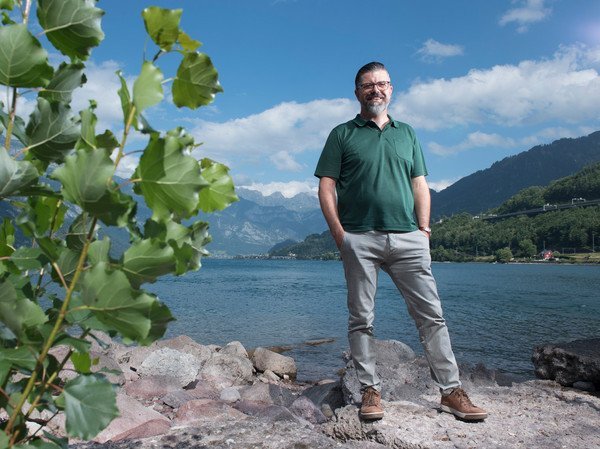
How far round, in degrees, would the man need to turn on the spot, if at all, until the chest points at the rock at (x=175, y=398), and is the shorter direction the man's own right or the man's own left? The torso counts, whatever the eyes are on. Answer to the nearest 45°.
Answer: approximately 135° to the man's own right

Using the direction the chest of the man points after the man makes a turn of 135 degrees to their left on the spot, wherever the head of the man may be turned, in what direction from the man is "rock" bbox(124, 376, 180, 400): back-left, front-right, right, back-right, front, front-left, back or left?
left

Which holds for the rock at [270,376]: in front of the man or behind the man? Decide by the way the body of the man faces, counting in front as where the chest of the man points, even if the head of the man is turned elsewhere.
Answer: behind

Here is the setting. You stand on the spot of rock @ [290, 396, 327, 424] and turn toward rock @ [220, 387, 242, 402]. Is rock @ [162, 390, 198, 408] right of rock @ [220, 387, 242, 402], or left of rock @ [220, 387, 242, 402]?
left

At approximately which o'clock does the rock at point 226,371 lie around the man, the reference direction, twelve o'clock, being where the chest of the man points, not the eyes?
The rock is roughly at 5 o'clock from the man.

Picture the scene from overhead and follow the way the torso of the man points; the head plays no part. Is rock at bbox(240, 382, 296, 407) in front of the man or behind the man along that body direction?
behind

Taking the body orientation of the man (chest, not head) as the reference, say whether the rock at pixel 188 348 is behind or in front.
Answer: behind

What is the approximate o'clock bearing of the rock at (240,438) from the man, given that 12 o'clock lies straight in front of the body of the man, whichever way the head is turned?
The rock is roughly at 1 o'clock from the man.

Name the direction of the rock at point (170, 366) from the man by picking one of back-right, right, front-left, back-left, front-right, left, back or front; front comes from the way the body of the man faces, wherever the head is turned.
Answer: back-right

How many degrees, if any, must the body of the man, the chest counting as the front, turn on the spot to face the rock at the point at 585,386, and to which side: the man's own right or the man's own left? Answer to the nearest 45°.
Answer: approximately 135° to the man's own left

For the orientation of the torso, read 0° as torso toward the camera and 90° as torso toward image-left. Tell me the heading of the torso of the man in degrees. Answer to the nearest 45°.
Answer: approximately 0°

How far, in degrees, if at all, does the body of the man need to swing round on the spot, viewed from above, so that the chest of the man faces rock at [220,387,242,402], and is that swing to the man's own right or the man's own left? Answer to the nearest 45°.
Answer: approximately 135° to the man's own right
